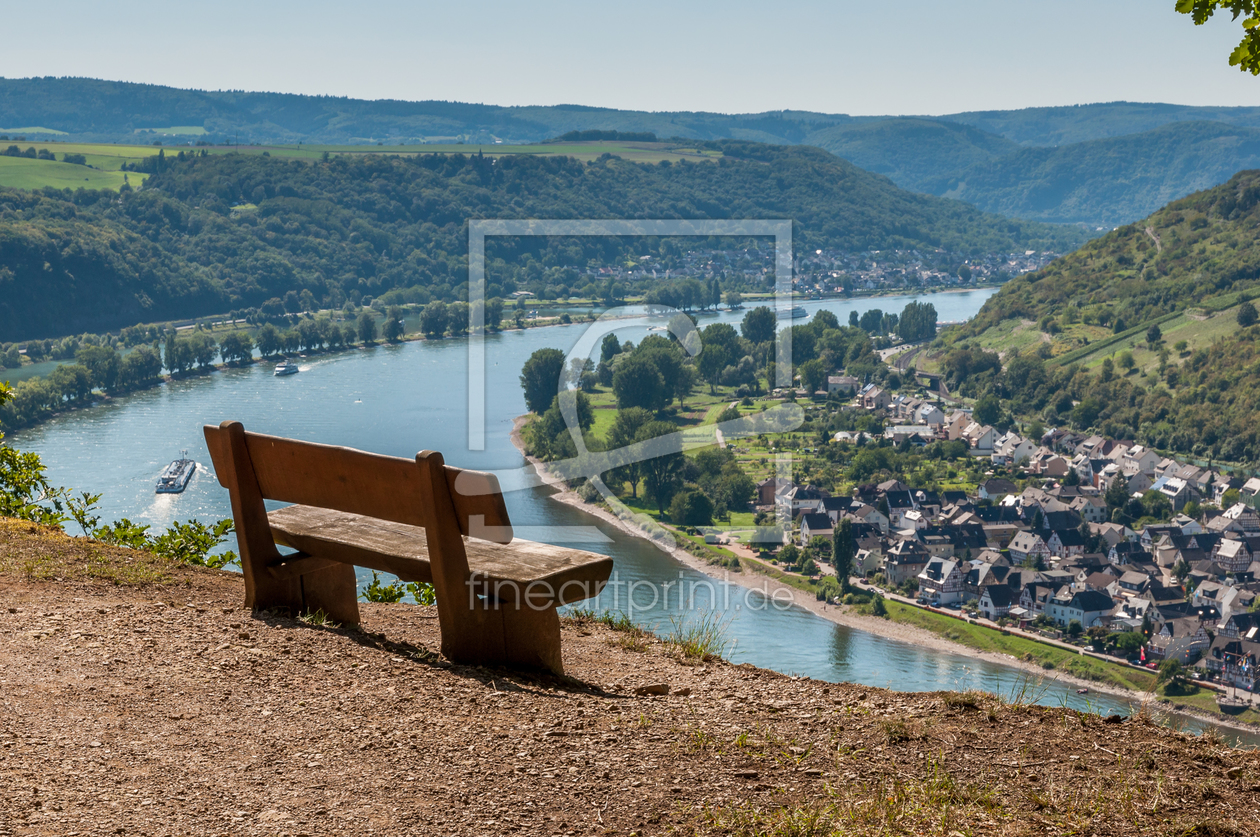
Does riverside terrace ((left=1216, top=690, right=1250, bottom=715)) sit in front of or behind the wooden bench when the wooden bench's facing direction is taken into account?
in front

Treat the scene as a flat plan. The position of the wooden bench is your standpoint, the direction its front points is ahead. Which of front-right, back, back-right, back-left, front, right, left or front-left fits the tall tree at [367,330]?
front-left

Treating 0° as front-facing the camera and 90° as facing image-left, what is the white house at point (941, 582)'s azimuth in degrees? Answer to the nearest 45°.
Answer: approximately 45°

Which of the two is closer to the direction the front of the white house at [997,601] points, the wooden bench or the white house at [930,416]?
the wooden bench

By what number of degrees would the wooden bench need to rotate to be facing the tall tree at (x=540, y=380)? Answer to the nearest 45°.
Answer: approximately 45° to its left

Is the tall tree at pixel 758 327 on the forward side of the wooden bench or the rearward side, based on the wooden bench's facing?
on the forward side

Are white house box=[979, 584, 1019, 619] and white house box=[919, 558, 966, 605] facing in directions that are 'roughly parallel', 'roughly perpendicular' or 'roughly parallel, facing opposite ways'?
roughly parallel

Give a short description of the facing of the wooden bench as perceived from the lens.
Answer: facing away from the viewer and to the right of the viewer

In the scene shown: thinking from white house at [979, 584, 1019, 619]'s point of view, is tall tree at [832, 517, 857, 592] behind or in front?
in front

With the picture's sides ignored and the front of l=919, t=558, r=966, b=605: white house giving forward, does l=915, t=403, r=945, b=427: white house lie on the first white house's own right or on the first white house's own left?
on the first white house's own right

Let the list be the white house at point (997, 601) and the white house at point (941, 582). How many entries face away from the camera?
0
